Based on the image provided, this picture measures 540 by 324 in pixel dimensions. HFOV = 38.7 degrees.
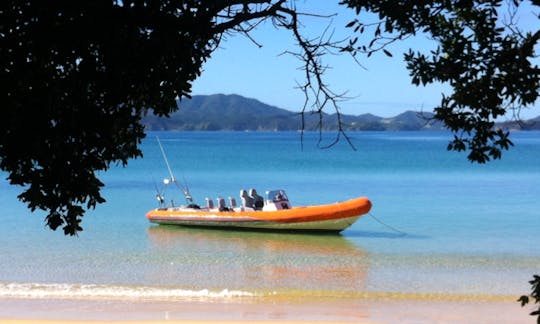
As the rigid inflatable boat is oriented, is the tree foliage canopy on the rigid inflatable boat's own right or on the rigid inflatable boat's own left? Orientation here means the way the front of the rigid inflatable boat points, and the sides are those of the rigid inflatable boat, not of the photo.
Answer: on the rigid inflatable boat's own right

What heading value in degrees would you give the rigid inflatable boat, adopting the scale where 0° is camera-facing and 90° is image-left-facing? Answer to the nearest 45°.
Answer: approximately 270°
